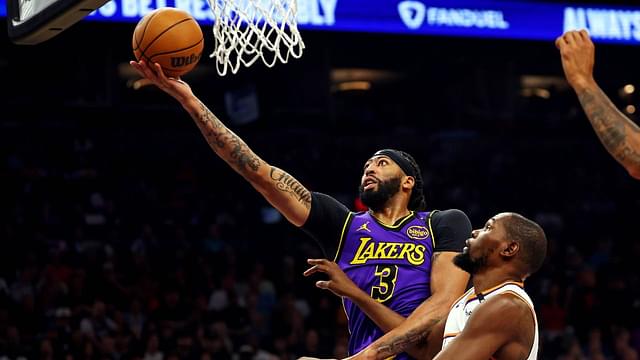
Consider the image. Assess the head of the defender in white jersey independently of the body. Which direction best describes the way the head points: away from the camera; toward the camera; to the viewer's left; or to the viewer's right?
to the viewer's left

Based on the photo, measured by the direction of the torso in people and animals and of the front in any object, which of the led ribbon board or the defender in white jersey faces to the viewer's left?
the defender in white jersey

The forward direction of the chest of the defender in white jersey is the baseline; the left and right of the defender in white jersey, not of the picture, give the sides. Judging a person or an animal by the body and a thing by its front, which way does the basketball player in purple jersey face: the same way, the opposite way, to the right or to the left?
to the left

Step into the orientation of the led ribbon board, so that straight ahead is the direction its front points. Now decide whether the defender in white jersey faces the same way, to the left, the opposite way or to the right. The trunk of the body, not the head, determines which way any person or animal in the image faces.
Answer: to the right

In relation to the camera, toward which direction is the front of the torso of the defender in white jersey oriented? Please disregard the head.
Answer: to the viewer's left

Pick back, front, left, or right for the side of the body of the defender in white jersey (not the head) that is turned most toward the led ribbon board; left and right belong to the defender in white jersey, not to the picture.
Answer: right

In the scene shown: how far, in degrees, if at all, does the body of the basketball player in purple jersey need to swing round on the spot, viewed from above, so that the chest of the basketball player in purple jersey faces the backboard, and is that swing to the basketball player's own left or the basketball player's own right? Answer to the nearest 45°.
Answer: approximately 90° to the basketball player's own right

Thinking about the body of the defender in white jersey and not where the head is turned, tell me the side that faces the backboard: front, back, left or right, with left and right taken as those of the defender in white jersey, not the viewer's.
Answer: front

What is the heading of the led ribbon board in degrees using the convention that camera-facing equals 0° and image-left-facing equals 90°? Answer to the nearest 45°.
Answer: approximately 0°

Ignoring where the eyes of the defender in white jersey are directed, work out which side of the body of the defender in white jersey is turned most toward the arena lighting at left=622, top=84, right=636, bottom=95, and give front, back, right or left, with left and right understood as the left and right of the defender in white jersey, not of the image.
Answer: right

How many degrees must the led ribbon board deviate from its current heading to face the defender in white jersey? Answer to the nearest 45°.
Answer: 0° — it already faces them

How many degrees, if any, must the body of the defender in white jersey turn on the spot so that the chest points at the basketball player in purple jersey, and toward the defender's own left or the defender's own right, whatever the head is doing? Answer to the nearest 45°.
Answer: approximately 45° to the defender's own right

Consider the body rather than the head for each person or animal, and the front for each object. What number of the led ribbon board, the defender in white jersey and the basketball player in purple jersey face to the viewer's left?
1

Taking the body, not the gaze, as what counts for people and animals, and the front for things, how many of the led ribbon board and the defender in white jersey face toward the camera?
1
